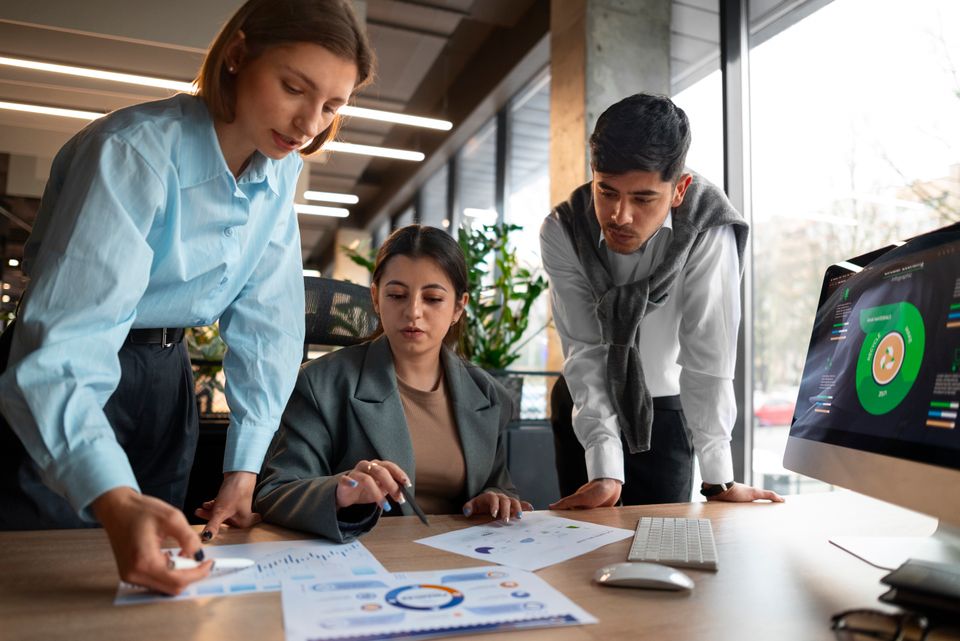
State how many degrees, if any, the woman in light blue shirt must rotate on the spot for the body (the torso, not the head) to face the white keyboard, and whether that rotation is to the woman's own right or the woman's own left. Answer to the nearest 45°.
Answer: approximately 45° to the woman's own left

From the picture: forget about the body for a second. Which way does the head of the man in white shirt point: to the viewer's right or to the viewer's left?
to the viewer's left

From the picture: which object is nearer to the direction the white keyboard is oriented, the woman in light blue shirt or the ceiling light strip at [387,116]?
the woman in light blue shirt

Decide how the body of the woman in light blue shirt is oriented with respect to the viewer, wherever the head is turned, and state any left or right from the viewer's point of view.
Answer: facing the viewer and to the right of the viewer

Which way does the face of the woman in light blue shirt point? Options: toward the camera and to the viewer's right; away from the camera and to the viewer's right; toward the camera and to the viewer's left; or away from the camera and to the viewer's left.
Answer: toward the camera and to the viewer's right
